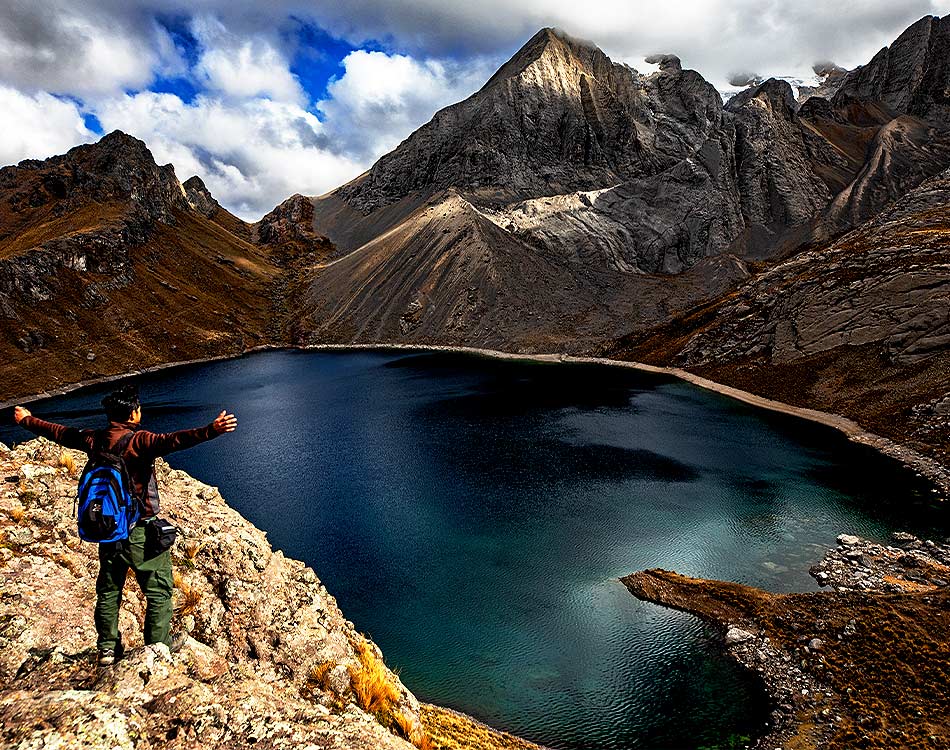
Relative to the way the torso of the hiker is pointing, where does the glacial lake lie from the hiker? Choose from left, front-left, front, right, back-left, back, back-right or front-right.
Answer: front

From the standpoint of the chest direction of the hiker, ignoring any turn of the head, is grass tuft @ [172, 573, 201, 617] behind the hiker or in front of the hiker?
in front

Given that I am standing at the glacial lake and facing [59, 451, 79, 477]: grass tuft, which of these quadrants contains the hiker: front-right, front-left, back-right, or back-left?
front-left

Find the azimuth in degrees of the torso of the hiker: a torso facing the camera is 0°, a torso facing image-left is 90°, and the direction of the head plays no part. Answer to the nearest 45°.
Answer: approximately 225°

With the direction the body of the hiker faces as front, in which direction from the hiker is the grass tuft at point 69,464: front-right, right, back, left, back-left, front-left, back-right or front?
front-left
